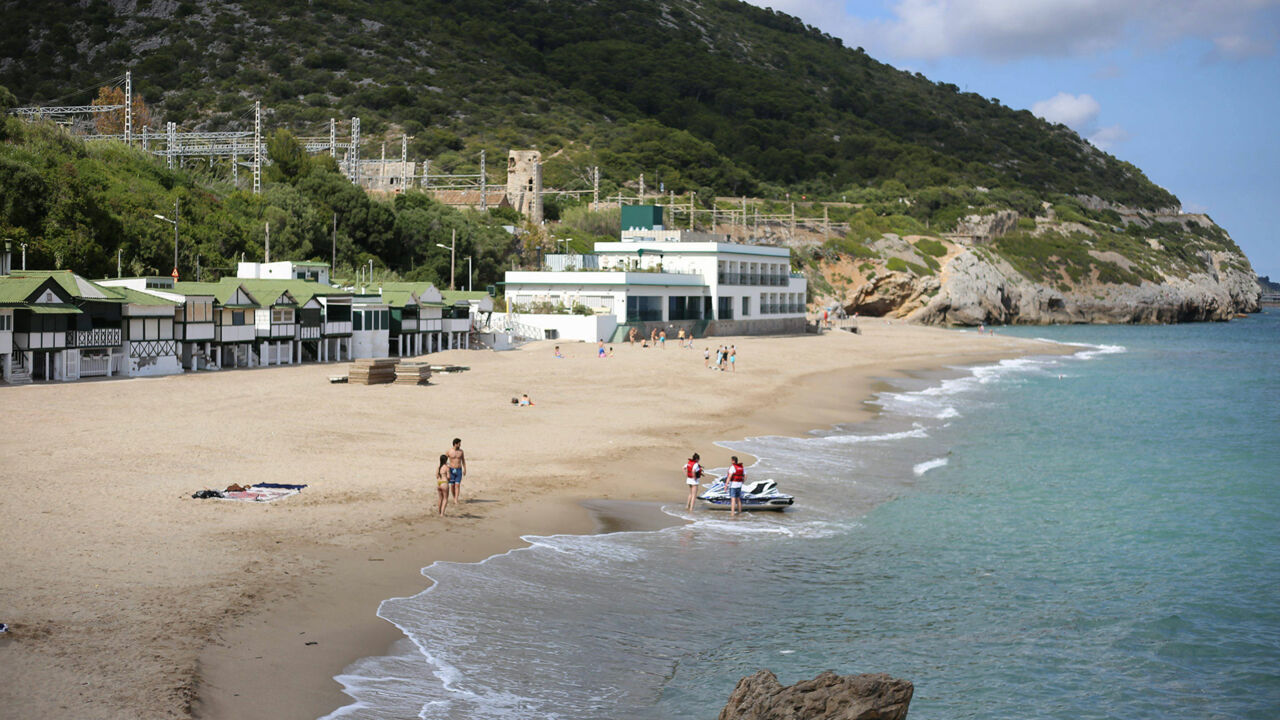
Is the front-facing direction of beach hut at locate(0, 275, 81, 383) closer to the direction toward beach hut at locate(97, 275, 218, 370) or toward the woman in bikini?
the woman in bikini

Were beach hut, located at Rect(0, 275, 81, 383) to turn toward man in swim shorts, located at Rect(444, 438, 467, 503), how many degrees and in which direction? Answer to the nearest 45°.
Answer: approximately 45° to its right

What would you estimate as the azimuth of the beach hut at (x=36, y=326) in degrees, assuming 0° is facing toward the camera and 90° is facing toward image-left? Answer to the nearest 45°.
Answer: approximately 315°

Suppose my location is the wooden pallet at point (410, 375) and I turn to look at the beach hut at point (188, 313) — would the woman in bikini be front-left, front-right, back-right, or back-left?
back-left

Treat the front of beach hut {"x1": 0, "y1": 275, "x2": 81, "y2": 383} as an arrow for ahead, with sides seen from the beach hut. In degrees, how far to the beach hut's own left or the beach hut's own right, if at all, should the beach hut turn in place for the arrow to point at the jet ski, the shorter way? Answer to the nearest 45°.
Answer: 0° — it already faces it

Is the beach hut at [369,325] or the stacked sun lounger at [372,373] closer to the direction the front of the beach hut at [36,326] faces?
the stacked sun lounger

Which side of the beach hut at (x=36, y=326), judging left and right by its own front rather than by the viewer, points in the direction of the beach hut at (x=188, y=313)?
left

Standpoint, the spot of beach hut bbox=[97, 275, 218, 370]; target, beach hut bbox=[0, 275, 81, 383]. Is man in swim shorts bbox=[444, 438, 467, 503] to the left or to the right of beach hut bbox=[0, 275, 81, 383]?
left
